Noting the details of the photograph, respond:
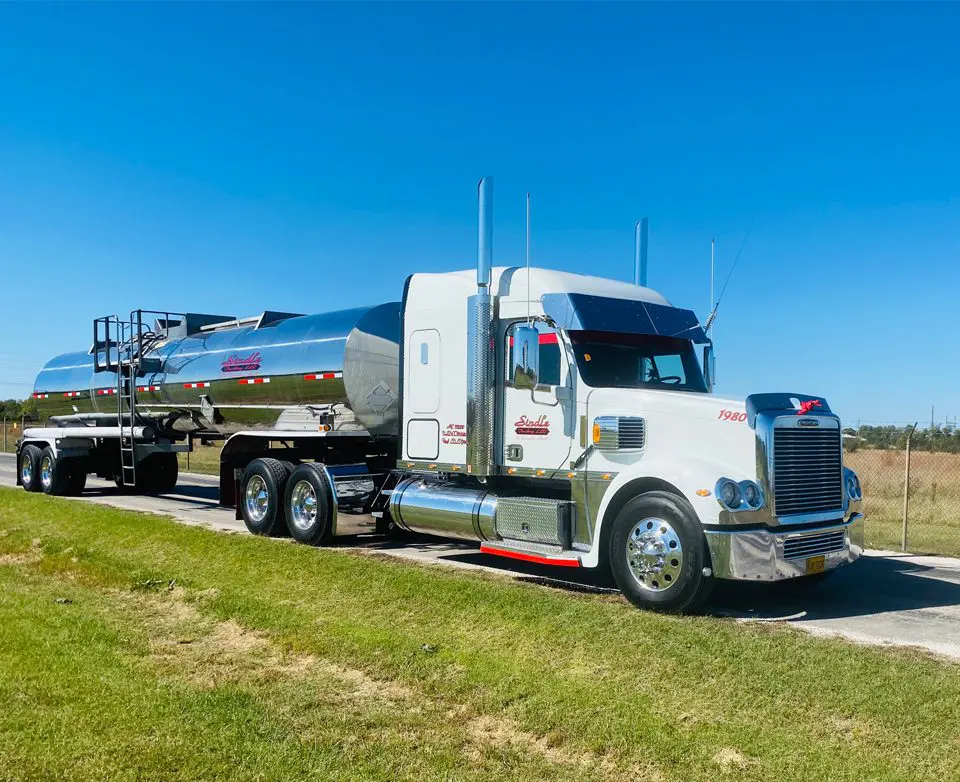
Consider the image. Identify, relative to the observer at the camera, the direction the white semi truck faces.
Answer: facing the viewer and to the right of the viewer
